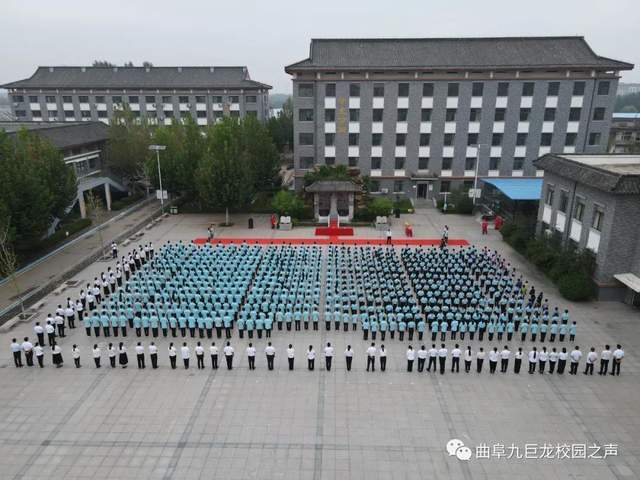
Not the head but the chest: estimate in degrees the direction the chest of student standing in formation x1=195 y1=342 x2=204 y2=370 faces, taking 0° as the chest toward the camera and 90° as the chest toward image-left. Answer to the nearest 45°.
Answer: approximately 180°

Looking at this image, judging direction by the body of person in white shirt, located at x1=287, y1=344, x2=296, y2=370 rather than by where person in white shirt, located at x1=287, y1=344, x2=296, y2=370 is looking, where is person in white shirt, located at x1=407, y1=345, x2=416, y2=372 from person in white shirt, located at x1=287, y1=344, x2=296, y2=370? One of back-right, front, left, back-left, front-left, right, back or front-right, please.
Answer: right

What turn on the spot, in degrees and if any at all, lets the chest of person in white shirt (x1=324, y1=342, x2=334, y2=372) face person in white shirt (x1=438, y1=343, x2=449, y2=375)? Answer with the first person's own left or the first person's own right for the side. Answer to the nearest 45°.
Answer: approximately 90° to the first person's own right

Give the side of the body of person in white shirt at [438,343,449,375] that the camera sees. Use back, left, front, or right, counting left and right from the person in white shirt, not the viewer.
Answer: back

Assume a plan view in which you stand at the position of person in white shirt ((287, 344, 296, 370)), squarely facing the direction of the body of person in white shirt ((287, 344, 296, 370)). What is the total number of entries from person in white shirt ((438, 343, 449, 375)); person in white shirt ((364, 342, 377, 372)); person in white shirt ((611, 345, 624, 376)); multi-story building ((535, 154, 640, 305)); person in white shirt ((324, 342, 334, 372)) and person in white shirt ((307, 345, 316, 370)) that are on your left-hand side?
0

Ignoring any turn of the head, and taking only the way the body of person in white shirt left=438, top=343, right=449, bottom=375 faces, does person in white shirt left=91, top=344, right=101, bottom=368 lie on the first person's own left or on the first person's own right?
on the first person's own left

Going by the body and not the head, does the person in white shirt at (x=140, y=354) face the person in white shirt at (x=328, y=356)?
no

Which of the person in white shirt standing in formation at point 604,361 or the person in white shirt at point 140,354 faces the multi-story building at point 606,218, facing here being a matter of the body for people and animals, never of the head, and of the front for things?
the person in white shirt standing in formation

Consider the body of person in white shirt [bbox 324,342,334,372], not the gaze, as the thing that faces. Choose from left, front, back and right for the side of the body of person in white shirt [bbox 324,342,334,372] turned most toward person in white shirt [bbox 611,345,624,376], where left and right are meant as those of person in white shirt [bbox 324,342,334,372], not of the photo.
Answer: right

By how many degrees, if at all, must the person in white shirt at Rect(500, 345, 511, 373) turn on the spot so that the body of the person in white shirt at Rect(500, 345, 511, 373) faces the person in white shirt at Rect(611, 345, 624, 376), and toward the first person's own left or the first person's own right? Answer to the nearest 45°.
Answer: approximately 45° to the first person's own right

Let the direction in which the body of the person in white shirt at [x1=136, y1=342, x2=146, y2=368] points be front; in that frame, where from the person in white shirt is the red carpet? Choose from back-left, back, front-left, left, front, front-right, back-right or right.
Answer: front-right

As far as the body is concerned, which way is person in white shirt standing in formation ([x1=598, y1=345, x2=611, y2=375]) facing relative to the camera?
away from the camera

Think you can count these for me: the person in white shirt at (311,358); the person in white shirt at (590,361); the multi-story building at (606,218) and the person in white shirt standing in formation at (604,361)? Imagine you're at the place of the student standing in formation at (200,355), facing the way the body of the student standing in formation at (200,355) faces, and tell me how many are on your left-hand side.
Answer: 0

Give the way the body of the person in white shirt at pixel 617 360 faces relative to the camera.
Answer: away from the camera

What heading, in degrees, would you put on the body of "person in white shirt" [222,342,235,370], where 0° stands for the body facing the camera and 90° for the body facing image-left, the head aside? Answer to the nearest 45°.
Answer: approximately 180°

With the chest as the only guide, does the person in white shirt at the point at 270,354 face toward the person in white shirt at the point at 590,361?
no

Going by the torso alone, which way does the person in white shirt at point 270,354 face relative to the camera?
away from the camera

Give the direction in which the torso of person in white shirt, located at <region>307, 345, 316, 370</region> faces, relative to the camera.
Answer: away from the camera

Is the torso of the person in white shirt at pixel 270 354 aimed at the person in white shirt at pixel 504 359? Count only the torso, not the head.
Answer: no

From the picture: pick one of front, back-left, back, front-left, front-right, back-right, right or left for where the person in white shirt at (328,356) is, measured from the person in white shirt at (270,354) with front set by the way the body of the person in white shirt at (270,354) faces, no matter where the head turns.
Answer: right

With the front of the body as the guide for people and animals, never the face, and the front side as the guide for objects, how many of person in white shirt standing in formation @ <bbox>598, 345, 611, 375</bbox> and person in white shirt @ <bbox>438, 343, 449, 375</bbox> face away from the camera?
2

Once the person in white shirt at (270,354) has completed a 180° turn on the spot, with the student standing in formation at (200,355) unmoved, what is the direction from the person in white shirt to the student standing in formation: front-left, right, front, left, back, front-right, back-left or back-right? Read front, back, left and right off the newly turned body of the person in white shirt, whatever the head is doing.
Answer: right
